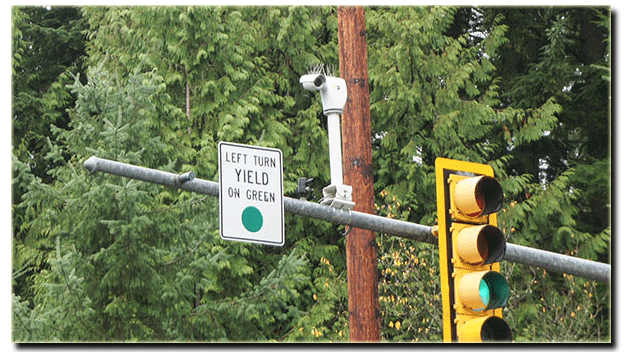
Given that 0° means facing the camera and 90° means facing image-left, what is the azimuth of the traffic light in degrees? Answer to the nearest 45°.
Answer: approximately 315°
